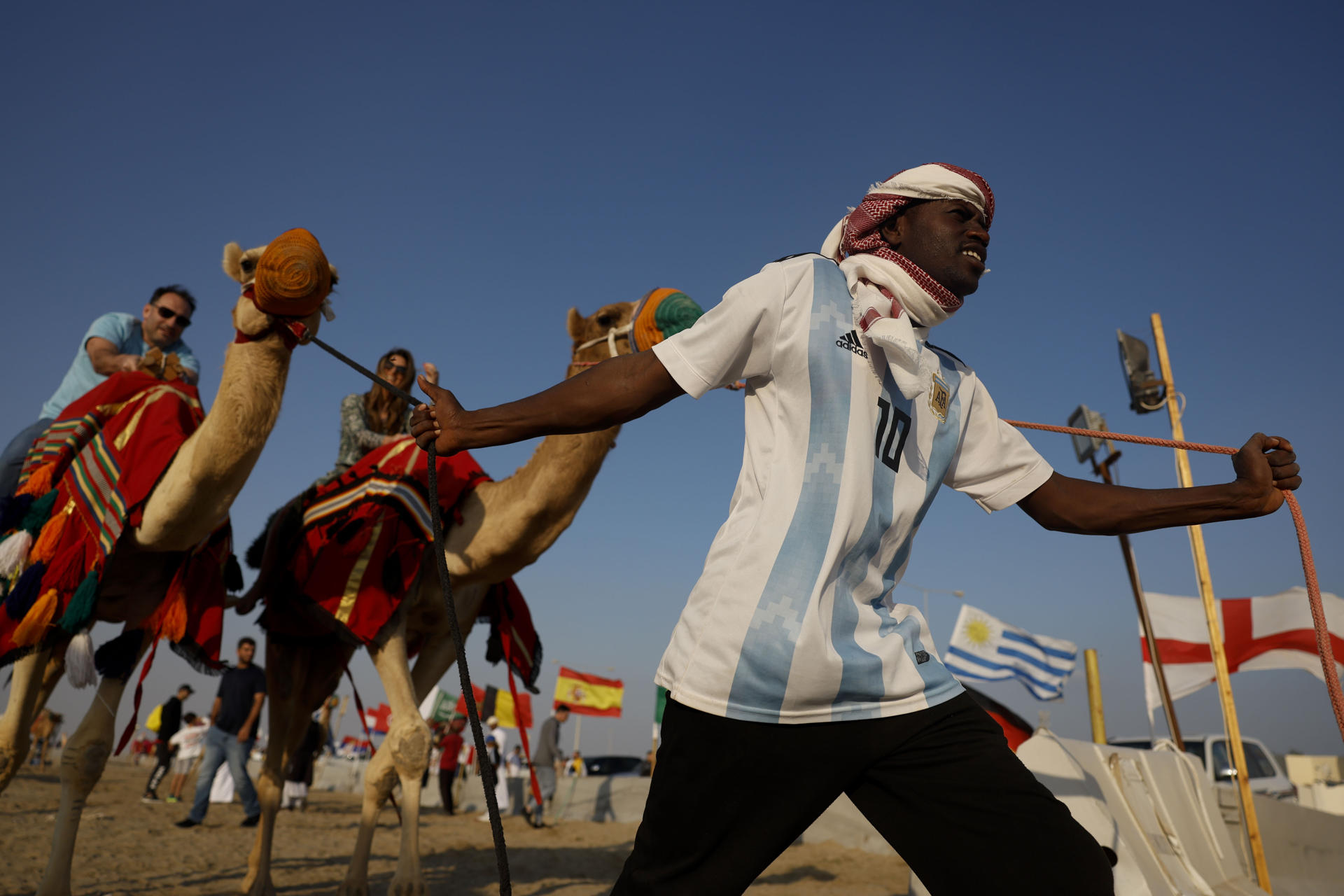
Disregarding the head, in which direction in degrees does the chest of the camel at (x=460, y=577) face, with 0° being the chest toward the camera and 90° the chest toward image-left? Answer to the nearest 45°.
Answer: approximately 315°

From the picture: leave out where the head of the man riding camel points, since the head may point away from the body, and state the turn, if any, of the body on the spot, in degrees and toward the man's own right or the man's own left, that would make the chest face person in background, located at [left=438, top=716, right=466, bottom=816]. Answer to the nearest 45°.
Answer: approximately 90° to the man's own left

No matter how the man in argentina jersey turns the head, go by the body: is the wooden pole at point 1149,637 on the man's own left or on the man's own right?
on the man's own left

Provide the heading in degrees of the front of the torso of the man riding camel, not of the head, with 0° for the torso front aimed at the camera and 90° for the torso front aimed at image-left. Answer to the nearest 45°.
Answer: approximately 315°

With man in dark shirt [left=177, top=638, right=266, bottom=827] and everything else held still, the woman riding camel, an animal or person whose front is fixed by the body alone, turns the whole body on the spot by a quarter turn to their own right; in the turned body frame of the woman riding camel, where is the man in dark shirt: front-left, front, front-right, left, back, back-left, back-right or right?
back-right

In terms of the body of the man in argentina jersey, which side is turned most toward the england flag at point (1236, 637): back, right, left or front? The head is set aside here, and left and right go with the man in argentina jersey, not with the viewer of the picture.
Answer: left

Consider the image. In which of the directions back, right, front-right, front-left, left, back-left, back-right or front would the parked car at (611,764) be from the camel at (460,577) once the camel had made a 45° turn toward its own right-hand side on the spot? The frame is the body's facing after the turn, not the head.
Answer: back
